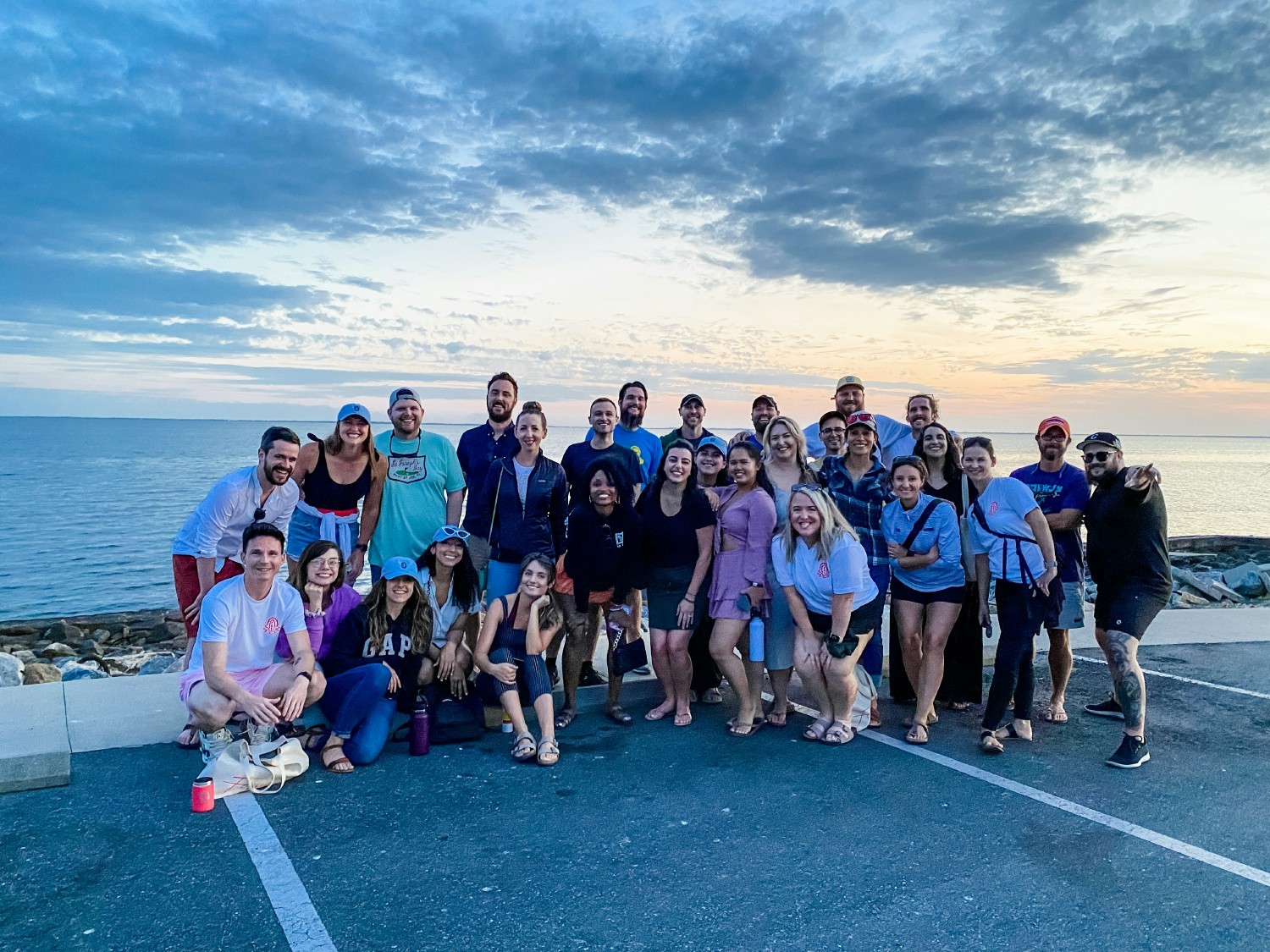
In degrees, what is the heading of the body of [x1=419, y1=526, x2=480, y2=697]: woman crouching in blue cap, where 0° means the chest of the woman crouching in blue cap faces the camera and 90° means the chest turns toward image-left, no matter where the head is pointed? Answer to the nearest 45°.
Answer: approximately 0°

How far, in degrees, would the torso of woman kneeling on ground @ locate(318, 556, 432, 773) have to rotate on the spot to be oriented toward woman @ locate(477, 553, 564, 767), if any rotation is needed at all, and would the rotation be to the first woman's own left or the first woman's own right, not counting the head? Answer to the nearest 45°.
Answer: approximately 90° to the first woman's own left

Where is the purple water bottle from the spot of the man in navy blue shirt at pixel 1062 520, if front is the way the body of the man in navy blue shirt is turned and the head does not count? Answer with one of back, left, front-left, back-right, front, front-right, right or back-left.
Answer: front-right

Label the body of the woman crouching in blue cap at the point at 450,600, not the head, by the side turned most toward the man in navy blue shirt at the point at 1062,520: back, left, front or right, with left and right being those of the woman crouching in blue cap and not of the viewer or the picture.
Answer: left

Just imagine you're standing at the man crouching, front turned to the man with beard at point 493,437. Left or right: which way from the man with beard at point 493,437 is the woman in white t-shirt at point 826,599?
right

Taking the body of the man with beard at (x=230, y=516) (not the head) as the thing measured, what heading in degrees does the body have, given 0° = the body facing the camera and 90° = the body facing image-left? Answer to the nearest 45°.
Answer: approximately 315°

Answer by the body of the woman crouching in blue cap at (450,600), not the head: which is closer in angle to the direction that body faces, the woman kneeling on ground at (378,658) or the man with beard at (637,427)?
the woman kneeling on ground

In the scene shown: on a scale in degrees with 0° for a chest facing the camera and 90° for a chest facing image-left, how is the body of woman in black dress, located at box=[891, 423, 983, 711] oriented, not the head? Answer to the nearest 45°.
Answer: approximately 0°
